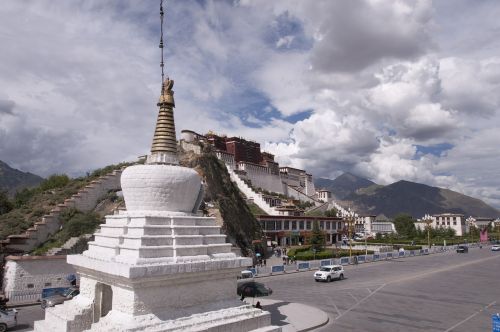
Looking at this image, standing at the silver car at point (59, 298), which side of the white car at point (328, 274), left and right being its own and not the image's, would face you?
front

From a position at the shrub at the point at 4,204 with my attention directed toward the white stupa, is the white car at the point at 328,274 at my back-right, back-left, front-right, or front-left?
front-left

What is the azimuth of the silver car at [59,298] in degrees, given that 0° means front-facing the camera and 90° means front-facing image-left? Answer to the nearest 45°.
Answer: approximately 45°

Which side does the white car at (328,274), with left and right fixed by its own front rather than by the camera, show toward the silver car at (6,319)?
front

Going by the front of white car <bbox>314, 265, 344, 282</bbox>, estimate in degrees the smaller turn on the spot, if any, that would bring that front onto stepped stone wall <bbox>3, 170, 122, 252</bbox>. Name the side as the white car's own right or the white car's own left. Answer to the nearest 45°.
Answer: approximately 45° to the white car's own right

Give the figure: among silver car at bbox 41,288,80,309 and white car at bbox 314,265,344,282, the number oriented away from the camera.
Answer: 0

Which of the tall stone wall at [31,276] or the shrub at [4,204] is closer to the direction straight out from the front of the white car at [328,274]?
the tall stone wall

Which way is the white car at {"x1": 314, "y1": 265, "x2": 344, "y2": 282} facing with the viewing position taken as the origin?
facing the viewer and to the left of the viewer

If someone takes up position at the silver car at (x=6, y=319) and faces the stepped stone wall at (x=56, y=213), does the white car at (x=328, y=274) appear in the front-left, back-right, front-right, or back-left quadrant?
front-right
